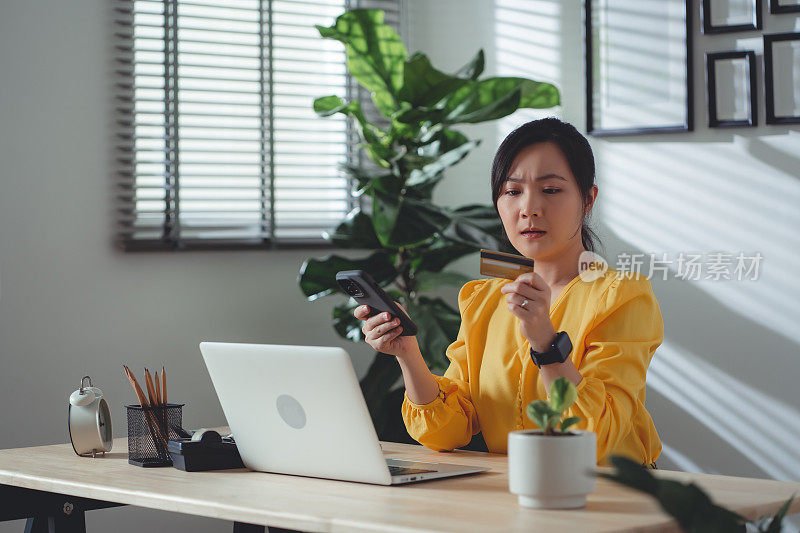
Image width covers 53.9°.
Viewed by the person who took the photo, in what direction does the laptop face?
facing away from the viewer and to the right of the viewer

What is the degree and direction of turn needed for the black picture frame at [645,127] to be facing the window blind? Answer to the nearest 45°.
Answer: approximately 90° to its right

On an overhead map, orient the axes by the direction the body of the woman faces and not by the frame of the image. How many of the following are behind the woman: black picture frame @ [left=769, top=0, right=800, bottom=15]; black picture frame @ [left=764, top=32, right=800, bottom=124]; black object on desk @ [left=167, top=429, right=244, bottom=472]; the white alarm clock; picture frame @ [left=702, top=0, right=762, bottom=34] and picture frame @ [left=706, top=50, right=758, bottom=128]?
4

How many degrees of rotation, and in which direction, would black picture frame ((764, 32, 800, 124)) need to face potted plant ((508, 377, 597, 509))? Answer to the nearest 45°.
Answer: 0° — it already faces it

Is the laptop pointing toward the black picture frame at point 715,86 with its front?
yes
